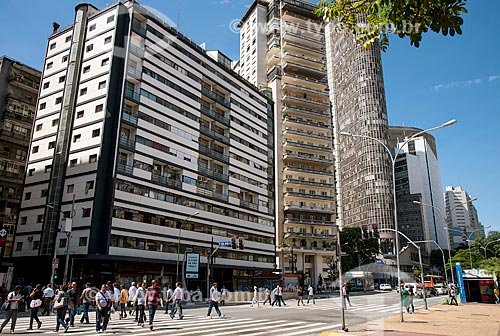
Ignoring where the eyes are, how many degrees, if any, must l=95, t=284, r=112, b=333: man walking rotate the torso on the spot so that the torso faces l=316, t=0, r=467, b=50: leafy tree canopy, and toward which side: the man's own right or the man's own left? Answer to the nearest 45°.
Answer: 0° — they already face it

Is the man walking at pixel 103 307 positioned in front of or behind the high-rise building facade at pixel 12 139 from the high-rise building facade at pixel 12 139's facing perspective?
in front

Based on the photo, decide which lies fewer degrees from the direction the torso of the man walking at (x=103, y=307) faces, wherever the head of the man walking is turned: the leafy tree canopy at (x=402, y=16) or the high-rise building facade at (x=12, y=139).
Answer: the leafy tree canopy

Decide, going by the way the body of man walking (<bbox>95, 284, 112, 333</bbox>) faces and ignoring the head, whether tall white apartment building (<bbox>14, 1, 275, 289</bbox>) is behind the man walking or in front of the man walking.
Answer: behind

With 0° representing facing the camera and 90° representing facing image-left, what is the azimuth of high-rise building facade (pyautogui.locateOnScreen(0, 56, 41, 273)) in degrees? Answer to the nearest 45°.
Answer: approximately 315°

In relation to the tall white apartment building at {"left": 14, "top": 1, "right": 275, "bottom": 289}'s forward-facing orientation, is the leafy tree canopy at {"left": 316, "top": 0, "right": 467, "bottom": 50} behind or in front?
in front
